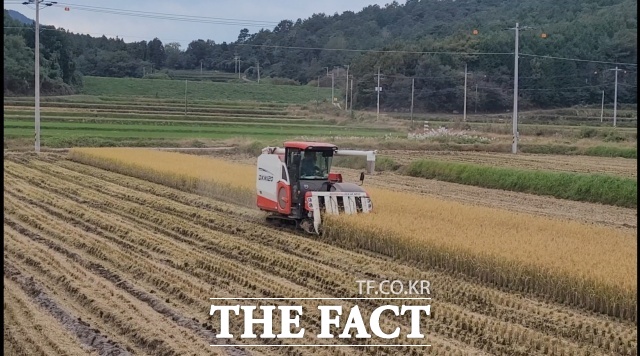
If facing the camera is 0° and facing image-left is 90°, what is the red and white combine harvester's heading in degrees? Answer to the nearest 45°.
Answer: approximately 315°
